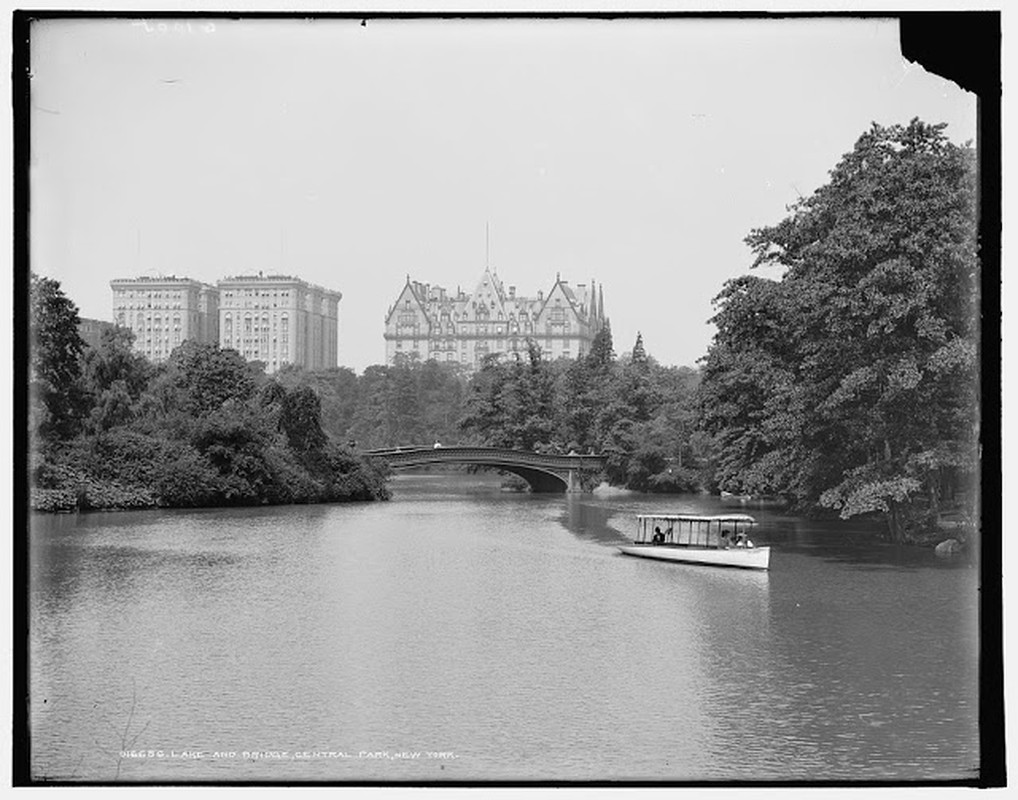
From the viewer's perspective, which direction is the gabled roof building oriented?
toward the camera

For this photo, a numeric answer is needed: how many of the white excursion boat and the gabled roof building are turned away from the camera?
0

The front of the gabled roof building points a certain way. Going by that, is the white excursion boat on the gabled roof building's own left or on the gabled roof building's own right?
on the gabled roof building's own left

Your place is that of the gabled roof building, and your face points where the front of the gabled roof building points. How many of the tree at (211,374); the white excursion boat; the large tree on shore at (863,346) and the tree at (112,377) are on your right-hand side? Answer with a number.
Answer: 2

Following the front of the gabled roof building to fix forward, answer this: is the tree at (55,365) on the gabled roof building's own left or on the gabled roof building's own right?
on the gabled roof building's own right
